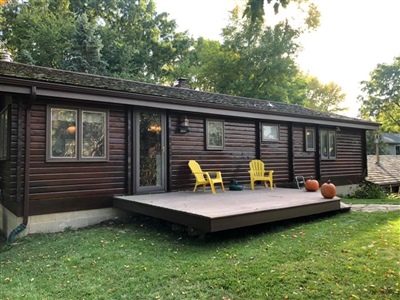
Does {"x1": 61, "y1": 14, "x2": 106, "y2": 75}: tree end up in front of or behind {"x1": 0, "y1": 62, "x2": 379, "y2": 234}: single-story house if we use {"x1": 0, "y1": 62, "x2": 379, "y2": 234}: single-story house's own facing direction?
behind

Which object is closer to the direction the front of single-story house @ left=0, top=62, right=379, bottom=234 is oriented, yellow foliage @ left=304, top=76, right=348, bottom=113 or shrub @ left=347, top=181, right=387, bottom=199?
the shrub

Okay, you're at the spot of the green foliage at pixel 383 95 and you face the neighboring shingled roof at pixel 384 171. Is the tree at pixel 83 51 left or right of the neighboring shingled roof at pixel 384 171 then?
right

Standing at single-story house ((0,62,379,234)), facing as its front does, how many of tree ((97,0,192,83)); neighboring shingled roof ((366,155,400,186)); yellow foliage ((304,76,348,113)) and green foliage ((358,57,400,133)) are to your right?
0

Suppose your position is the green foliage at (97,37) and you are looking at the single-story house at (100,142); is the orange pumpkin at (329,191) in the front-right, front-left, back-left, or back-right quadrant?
front-left

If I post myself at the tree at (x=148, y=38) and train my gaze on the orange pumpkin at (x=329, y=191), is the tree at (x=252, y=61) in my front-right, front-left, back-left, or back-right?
front-left

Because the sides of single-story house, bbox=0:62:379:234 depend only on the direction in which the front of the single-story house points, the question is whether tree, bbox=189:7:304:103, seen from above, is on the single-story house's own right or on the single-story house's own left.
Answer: on the single-story house's own left

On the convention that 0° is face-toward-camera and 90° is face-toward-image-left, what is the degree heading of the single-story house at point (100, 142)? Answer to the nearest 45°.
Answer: approximately 315°

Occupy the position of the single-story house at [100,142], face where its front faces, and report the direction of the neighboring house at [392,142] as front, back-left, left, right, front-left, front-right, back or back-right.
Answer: left

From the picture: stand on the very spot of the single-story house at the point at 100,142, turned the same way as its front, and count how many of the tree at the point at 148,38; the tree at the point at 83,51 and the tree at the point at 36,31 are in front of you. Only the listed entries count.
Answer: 0

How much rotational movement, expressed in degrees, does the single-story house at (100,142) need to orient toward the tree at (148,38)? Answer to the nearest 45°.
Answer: approximately 135° to its left

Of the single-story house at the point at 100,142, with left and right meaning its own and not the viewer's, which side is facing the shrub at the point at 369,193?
left

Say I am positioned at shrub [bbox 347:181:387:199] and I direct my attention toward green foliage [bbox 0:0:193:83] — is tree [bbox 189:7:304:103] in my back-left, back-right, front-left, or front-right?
front-right

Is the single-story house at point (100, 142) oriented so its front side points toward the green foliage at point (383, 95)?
no

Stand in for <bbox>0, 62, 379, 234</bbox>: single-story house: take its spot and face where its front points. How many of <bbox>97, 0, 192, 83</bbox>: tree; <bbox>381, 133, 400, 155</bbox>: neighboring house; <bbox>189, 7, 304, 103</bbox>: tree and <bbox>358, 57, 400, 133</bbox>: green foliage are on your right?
0
